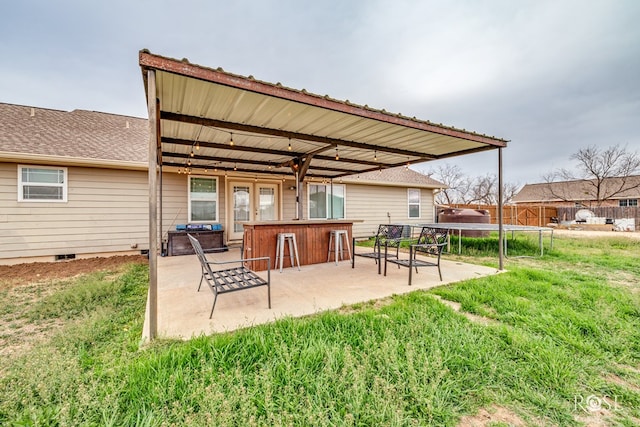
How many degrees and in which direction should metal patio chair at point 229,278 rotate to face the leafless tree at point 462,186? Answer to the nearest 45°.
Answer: approximately 45° to its left

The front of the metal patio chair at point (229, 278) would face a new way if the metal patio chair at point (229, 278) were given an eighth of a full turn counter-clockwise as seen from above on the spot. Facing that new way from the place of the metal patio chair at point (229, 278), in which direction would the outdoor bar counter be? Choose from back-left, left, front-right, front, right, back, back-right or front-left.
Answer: front

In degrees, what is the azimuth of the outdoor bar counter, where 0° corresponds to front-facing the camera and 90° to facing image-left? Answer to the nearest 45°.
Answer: approximately 0°

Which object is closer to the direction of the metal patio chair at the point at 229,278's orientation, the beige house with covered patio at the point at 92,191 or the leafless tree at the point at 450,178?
the leafless tree

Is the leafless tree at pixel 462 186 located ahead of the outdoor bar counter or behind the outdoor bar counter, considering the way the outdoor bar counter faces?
behind

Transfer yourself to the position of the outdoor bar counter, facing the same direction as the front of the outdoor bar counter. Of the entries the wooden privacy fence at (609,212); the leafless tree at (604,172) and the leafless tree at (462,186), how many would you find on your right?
0

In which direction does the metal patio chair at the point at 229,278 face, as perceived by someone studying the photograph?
facing to the right of the viewer

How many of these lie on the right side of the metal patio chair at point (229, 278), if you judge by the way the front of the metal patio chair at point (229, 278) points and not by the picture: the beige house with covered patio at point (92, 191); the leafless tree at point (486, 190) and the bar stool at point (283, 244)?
0

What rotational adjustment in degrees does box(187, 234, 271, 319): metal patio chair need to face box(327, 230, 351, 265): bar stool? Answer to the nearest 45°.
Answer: approximately 45° to its left

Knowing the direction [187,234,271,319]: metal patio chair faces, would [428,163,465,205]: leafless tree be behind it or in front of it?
in front
